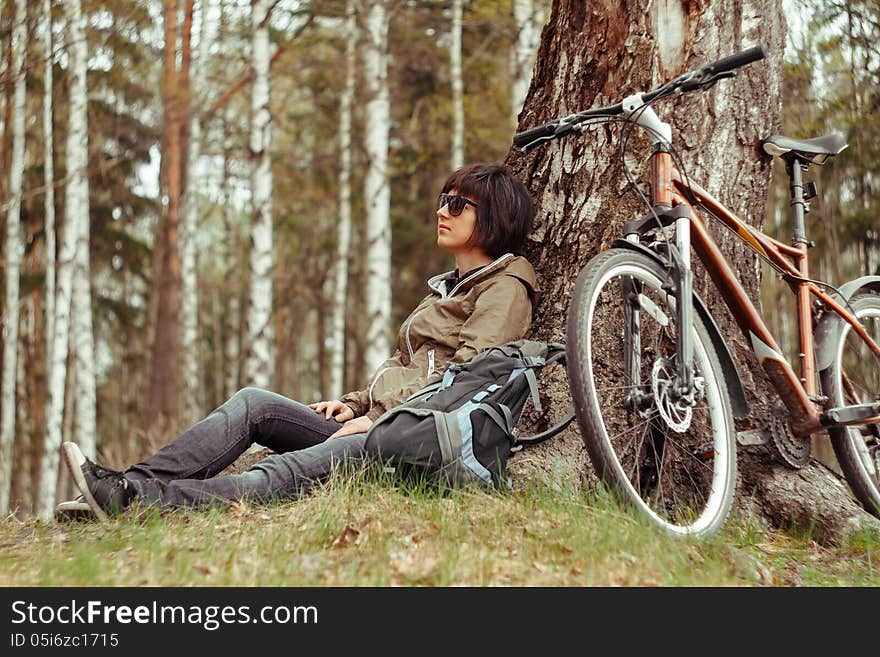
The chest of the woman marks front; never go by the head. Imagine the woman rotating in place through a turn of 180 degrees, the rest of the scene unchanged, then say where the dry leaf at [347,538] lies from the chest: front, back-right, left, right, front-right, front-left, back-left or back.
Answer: right

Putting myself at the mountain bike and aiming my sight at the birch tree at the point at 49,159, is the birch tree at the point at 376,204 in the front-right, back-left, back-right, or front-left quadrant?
front-right

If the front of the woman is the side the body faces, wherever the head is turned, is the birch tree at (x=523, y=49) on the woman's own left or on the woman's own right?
on the woman's own right

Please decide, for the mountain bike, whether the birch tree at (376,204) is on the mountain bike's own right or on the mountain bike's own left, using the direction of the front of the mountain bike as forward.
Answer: on the mountain bike's own right

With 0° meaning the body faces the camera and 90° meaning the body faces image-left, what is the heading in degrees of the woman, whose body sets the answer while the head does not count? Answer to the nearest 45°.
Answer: approximately 90°

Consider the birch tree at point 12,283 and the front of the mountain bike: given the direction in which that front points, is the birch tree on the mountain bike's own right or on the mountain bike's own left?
on the mountain bike's own right

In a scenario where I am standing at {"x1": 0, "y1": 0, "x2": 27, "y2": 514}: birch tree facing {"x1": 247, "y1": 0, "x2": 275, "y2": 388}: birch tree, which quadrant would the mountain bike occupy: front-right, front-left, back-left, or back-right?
front-right

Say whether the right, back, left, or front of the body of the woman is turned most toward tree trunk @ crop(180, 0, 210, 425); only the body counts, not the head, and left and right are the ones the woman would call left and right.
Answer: right

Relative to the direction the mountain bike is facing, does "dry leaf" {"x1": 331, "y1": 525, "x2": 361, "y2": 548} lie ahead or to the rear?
ahead

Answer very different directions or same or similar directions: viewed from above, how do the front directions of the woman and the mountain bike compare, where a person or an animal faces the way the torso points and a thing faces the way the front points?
same or similar directions

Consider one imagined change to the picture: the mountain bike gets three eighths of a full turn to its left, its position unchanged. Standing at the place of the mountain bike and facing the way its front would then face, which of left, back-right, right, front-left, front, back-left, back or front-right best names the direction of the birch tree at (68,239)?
back-left

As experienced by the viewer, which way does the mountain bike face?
facing the viewer and to the left of the viewer

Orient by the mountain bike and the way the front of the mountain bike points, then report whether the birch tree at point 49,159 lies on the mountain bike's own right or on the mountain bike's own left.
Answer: on the mountain bike's own right

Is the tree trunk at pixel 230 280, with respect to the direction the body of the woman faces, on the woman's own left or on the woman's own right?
on the woman's own right

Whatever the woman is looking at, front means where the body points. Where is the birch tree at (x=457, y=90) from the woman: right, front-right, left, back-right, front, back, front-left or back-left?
right

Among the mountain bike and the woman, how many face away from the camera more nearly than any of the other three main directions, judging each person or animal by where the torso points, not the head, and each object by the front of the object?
0

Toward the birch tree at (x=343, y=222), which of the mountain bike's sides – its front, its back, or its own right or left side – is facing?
right
